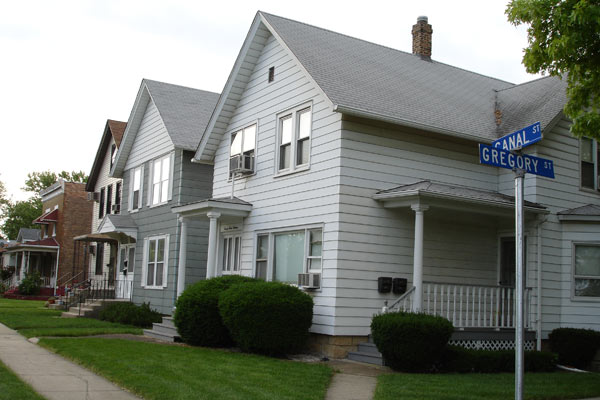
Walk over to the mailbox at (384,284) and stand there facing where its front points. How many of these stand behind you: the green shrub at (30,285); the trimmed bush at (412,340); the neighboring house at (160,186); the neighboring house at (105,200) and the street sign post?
3

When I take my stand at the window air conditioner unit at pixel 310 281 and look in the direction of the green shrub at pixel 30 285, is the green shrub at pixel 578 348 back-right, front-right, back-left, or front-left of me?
back-right

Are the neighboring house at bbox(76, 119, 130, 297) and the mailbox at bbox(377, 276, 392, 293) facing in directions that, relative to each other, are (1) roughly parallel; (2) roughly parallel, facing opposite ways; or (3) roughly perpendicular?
roughly perpendicular

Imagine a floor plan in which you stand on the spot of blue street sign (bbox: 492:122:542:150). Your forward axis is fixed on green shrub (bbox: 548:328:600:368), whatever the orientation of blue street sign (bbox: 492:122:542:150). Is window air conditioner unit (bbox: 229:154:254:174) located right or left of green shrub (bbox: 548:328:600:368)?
left

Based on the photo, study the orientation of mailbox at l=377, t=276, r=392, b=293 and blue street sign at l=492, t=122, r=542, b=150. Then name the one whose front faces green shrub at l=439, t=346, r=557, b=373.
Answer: the mailbox

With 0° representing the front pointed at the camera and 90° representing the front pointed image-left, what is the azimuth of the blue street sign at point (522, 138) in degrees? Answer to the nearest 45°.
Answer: approximately 45°

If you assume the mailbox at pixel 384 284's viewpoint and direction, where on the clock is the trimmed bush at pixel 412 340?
The trimmed bush is roughly at 1 o'clock from the mailbox.

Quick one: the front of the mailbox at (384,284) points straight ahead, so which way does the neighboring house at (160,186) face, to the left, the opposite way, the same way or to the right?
to the right

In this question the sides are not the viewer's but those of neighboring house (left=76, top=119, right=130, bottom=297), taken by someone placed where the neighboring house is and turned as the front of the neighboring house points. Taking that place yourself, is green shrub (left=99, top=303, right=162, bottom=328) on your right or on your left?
on your left
